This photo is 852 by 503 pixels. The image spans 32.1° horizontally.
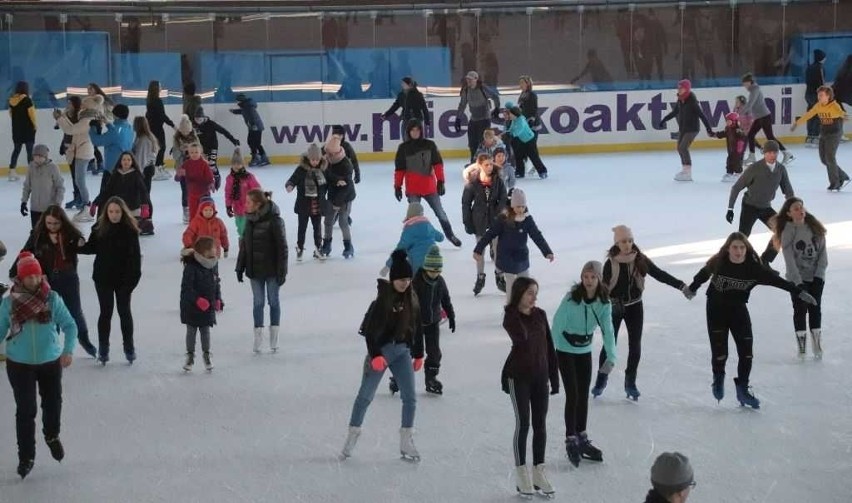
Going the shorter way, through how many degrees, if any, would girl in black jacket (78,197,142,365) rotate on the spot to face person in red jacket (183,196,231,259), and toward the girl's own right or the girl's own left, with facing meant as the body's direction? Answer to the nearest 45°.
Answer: approximately 135° to the girl's own left

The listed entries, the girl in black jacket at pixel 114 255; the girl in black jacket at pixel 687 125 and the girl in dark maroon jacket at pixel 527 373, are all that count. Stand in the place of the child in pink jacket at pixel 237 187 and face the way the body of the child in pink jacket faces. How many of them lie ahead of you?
2

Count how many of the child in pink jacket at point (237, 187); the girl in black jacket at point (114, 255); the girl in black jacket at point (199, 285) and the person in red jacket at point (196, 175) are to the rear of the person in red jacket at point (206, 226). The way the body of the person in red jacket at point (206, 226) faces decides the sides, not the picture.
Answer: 2

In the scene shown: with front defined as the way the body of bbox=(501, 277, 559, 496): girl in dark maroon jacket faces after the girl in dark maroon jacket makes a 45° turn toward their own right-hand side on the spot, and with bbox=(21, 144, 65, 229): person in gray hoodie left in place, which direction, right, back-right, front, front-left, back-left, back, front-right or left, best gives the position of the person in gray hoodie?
back-right

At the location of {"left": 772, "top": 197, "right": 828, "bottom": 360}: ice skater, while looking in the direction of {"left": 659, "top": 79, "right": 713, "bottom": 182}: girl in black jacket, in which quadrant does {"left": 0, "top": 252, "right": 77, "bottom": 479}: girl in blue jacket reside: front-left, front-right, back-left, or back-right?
back-left

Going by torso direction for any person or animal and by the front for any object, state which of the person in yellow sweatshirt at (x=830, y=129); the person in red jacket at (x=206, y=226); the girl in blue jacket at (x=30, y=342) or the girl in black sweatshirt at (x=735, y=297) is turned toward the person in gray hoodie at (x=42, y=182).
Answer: the person in yellow sweatshirt

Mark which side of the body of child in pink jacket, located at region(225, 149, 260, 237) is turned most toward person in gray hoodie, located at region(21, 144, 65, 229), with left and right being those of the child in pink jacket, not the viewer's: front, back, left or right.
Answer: right
